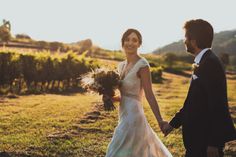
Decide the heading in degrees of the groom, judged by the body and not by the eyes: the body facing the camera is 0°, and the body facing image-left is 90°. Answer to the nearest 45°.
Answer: approximately 90°

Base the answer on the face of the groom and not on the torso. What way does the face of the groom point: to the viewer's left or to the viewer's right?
to the viewer's left

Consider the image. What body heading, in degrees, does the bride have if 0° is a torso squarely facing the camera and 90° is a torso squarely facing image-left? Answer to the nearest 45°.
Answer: approximately 45°
